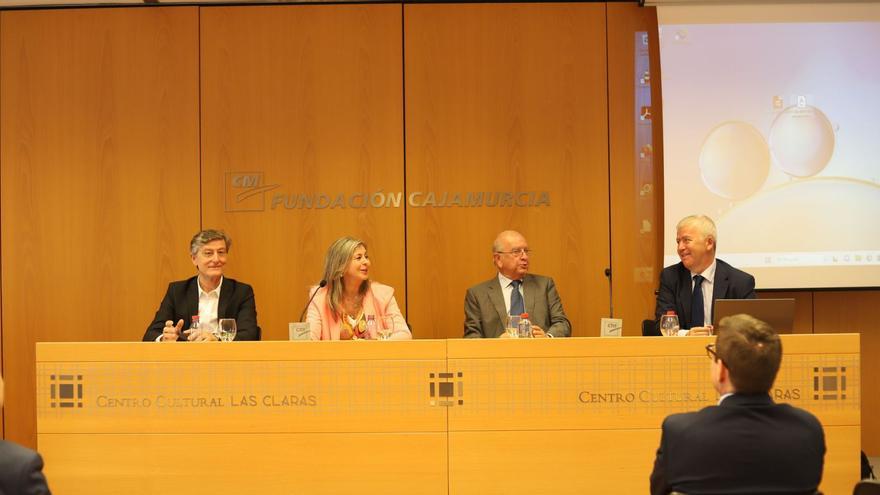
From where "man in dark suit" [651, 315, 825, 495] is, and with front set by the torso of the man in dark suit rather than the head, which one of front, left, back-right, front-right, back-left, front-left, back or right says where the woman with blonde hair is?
front-left

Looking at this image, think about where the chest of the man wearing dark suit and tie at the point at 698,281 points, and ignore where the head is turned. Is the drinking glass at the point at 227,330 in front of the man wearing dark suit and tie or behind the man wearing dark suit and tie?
in front

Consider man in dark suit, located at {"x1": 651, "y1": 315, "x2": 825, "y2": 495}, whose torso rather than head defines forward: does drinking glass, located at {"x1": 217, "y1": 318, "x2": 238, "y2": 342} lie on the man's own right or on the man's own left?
on the man's own left

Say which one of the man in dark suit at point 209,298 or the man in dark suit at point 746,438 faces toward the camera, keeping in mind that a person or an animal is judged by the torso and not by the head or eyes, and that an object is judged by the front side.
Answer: the man in dark suit at point 209,298

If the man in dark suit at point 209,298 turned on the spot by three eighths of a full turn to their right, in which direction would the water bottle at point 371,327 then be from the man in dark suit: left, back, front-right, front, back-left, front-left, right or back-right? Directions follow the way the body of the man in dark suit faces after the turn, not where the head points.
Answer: back

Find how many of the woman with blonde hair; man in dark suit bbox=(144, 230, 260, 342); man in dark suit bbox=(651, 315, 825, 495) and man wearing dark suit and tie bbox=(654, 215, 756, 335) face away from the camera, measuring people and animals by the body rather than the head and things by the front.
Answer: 1

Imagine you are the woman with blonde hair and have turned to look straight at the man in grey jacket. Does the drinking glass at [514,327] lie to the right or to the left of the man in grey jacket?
right

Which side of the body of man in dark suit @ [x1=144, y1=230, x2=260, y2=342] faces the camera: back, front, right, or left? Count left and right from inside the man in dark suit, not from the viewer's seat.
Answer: front

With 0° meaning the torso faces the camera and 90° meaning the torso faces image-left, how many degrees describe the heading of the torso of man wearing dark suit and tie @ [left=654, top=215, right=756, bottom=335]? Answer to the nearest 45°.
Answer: approximately 45°

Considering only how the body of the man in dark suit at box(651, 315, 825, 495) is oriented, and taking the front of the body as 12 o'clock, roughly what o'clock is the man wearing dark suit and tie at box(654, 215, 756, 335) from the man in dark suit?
The man wearing dark suit and tie is roughly at 12 o'clock from the man in dark suit.

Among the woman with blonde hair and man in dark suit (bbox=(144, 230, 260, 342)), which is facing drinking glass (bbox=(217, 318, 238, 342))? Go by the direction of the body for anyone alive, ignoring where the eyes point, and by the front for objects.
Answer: the man in dark suit

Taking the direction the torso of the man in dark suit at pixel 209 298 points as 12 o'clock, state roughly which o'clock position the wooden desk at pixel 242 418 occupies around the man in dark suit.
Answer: The wooden desk is roughly at 12 o'clock from the man in dark suit.

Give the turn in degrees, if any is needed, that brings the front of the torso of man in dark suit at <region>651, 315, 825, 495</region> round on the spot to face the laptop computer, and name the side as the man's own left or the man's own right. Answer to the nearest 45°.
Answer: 0° — they already face it

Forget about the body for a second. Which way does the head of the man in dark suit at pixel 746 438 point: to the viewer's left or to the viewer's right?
to the viewer's left

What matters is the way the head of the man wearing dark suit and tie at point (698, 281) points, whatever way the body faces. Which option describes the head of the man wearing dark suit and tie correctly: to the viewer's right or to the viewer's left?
to the viewer's left

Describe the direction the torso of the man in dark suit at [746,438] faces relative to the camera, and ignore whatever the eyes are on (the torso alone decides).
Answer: away from the camera

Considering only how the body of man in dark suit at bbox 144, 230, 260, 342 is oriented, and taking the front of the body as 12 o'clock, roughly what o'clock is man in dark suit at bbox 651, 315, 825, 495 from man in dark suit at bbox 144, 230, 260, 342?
man in dark suit at bbox 651, 315, 825, 495 is roughly at 11 o'clock from man in dark suit at bbox 144, 230, 260, 342.
